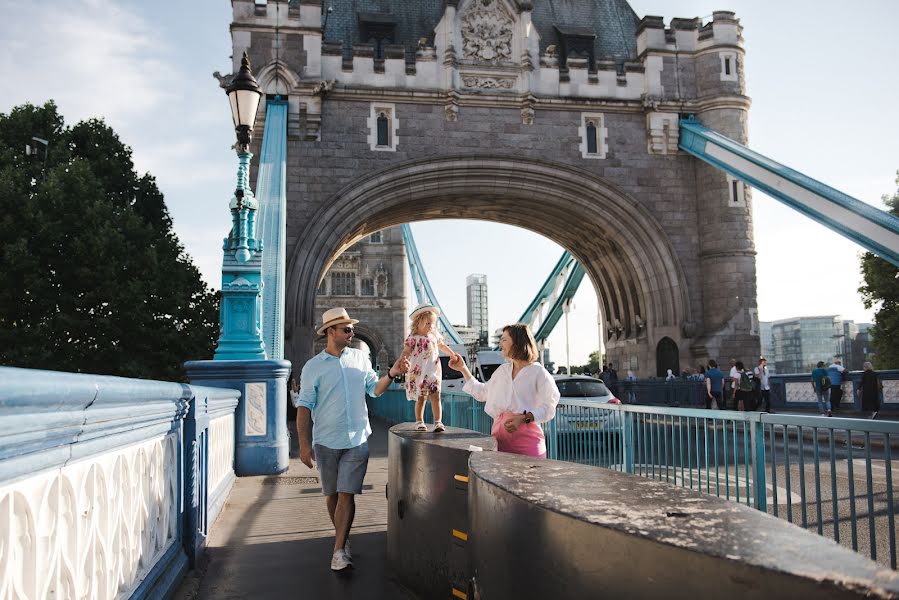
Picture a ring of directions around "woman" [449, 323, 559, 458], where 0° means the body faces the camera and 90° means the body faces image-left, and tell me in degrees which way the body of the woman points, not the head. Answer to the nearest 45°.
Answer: approximately 45°

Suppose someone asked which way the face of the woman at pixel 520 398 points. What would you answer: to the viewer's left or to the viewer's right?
to the viewer's left

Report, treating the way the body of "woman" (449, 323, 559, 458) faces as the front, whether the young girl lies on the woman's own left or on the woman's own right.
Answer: on the woman's own right

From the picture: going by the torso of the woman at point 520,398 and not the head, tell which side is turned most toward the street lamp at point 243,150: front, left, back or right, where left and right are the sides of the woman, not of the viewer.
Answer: right

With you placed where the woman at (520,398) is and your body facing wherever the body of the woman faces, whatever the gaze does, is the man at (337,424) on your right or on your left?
on your right

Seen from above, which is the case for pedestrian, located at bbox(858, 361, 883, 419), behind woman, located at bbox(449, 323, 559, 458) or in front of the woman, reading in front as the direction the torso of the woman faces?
behind

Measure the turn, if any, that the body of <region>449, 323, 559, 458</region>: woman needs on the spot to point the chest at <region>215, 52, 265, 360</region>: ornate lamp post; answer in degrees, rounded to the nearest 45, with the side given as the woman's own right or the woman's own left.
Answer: approximately 90° to the woman's own right

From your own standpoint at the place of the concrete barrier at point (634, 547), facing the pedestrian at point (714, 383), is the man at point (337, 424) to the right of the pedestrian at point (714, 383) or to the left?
left
